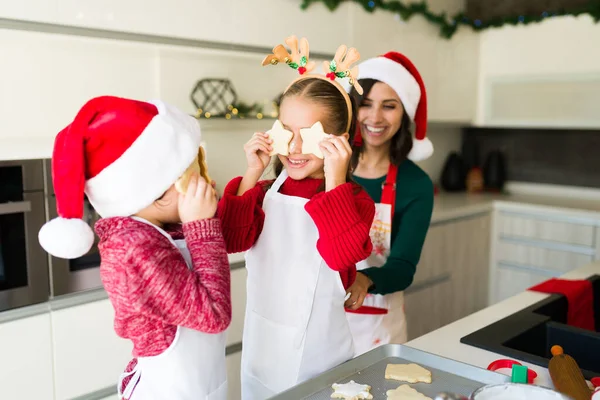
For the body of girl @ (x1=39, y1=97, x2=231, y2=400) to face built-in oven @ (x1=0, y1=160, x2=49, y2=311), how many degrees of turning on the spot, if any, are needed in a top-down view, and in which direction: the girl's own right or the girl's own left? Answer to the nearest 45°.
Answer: approximately 90° to the girl's own left

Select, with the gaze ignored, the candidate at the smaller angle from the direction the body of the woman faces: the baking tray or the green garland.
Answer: the baking tray

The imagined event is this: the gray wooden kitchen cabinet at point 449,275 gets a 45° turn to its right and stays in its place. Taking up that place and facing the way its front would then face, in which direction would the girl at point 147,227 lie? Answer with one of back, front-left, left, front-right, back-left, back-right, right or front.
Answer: front

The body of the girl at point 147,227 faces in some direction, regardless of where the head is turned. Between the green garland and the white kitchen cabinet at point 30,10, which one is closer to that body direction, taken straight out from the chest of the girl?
the green garland

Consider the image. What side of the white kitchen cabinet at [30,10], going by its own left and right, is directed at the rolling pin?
front

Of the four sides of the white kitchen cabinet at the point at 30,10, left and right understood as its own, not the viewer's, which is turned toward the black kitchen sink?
front

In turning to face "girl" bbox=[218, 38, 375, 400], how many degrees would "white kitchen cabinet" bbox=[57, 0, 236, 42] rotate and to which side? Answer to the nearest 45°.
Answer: approximately 45° to its right

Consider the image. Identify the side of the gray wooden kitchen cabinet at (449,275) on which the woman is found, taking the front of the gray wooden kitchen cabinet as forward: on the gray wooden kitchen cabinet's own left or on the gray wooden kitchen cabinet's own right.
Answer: on the gray wooden kitchen cabinet's own right

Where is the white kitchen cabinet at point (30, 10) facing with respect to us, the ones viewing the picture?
facing the viewer and to the right of the viewer

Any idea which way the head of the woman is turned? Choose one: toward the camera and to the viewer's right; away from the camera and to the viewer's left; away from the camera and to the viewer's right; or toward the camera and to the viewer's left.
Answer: toward the camera and to the viewer's left

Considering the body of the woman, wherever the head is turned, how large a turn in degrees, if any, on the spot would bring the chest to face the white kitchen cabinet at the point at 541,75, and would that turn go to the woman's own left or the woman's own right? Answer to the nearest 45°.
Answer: approximately 180°

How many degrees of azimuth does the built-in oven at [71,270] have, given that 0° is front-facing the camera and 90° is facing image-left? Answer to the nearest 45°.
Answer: approximately 315°
